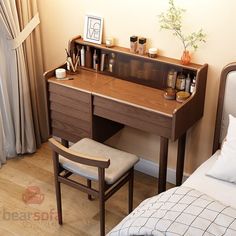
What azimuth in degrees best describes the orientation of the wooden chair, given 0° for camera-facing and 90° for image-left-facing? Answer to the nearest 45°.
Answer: approximately 225°

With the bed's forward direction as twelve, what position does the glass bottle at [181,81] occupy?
The glass bottle is roughly at 4 o'clock from the bed.

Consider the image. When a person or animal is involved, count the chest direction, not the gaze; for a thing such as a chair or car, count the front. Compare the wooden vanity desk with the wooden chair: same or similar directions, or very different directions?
very different directions
